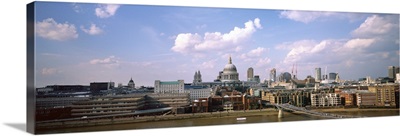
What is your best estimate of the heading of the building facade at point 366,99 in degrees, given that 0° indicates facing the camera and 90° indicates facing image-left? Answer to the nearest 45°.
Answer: approximately 0°

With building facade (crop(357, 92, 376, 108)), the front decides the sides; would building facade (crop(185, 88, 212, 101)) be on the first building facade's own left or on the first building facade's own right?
on the first building facade's own right

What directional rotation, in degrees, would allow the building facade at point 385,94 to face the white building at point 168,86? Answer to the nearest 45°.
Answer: approximately 45° to its right

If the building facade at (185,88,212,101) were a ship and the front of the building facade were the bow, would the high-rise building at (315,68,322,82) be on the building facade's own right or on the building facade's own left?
on the building facade's own left

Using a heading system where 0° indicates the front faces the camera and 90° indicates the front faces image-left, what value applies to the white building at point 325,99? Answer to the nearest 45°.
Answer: approximately 0°
